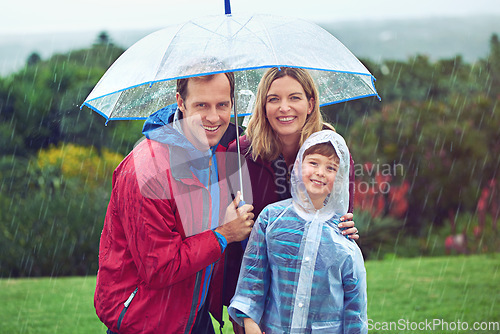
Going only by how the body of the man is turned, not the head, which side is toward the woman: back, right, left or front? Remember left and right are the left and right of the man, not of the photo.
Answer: left

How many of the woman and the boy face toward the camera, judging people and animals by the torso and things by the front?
2

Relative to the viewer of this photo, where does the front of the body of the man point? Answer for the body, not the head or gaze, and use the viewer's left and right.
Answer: facing the viewer and to the right of the viewer

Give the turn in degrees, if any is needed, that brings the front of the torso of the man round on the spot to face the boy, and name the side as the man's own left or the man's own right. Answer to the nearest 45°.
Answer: approximately 45° to the man's own left

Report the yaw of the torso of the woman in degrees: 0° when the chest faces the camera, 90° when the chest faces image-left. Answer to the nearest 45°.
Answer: approximately 0°

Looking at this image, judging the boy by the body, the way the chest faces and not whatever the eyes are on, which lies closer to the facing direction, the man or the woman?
the man

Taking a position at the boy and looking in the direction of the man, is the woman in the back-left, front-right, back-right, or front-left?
front-right

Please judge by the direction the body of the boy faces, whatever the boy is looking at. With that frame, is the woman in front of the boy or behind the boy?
behind

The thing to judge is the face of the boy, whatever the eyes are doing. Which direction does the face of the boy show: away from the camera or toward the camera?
toward the camera

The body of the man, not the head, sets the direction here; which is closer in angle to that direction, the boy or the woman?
the boy

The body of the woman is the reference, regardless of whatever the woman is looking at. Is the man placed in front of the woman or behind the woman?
in front

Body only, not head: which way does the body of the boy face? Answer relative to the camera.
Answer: toward the camera

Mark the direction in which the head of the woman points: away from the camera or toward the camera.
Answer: toward the camera

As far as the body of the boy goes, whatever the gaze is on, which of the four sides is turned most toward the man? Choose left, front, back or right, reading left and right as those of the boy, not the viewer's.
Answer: right

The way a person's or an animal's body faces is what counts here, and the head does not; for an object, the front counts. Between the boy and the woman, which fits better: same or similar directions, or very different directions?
same or similar directions
